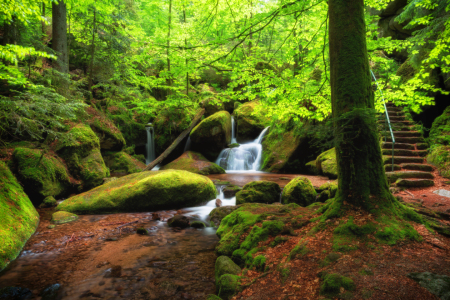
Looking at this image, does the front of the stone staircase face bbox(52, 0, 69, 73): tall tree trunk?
no

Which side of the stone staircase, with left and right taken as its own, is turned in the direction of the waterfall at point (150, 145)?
right

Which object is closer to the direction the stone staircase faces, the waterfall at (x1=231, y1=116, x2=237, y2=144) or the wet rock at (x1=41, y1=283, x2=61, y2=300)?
the wet rock

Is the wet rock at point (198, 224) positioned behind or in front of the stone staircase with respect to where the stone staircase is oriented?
in front

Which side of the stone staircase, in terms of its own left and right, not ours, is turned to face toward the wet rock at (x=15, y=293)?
front

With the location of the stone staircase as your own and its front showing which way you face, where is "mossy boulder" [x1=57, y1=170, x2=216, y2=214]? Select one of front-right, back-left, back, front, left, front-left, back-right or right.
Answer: front-right

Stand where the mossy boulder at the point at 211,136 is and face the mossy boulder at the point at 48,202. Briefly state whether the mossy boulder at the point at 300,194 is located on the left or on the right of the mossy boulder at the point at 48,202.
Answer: left

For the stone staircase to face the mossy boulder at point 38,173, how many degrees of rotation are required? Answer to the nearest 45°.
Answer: approximately 45° to its right

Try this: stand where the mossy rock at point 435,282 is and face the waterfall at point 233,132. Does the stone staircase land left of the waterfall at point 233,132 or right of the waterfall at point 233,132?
right

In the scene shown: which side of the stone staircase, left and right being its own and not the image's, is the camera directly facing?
front

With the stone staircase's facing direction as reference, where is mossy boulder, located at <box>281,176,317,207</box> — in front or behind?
in front

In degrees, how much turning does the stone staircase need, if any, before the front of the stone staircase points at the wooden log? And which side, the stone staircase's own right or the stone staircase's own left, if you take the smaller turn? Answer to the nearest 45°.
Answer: approximately 90° to the stone staircase's own right

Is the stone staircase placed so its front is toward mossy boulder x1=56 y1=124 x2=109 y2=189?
no

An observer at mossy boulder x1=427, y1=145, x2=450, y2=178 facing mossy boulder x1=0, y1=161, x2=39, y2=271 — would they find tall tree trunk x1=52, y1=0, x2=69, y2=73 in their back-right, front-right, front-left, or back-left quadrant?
front-right

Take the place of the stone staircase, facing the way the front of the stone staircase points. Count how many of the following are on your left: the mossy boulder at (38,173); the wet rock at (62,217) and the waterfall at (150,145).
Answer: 0

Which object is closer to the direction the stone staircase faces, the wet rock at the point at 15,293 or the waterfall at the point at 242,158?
the wet rock

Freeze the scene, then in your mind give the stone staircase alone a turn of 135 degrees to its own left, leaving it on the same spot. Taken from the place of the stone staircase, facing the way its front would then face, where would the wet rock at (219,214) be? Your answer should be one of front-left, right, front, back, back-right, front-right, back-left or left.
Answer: back
